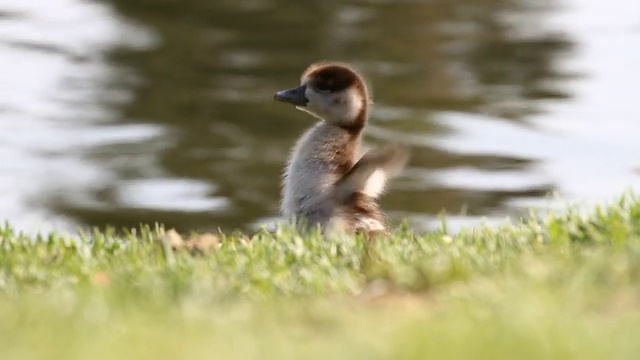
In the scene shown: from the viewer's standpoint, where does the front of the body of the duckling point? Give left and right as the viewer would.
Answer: facing to the left of the viewer
